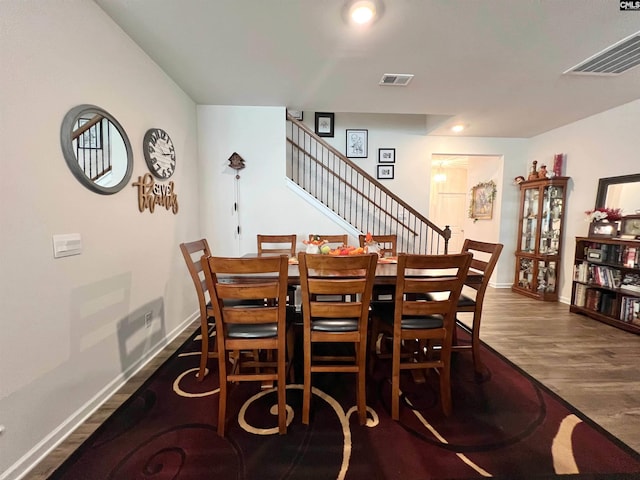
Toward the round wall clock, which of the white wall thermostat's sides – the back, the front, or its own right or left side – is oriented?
left

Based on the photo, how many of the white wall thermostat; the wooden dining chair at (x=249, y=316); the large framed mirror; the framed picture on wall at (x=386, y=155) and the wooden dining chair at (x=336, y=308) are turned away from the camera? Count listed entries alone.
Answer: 2

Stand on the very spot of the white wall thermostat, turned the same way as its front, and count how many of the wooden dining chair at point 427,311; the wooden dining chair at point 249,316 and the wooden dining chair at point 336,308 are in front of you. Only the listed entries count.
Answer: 3

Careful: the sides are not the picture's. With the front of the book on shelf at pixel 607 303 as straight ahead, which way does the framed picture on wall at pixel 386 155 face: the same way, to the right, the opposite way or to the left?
to the left

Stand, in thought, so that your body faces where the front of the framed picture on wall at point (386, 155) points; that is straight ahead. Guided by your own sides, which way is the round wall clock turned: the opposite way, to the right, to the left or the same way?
to the left

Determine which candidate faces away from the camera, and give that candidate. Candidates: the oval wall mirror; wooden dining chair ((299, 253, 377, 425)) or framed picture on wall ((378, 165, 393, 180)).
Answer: the wooden dining chair

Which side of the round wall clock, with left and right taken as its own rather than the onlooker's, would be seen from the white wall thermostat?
right

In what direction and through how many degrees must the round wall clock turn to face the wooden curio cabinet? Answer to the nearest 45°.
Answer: approximately 45° to its left
